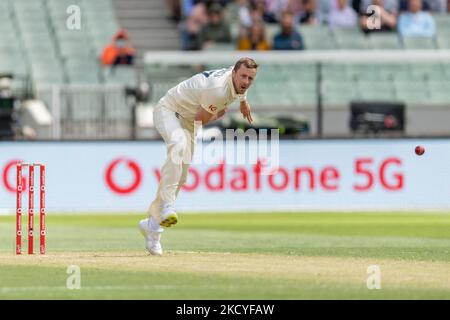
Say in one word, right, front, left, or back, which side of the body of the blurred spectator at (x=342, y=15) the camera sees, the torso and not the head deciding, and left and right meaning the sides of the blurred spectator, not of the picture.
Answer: front

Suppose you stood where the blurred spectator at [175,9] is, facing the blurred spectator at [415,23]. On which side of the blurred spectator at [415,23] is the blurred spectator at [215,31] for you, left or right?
right

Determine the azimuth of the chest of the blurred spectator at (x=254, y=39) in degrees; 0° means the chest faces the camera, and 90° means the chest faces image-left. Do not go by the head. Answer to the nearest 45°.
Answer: approximately 0°

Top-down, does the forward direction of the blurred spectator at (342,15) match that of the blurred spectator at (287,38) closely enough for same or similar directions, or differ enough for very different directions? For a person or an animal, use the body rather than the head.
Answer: same or similar directions

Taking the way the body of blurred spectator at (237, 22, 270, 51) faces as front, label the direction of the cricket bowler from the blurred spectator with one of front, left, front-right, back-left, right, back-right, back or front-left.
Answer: front

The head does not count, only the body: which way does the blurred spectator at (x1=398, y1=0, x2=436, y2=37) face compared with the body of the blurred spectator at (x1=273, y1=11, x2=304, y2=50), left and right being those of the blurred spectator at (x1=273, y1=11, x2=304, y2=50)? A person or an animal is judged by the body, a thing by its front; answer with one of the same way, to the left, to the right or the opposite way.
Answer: the same way

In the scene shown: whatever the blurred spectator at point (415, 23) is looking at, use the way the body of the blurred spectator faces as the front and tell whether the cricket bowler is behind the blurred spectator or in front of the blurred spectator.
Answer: in front

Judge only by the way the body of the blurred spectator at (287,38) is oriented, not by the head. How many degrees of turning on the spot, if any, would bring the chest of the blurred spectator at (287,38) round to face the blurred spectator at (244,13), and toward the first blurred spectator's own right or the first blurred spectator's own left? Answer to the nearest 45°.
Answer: approximately 135° to the first blurred spectator's own right

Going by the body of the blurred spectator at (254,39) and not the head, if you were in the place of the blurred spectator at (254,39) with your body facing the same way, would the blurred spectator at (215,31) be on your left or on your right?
on your right

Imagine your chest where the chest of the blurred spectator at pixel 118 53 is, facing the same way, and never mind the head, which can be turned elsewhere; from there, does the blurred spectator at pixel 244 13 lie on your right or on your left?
on your left

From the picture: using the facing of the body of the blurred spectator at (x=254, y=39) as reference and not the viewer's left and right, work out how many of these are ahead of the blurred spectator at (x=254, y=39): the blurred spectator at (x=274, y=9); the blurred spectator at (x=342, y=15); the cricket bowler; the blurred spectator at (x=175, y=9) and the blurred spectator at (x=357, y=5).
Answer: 1

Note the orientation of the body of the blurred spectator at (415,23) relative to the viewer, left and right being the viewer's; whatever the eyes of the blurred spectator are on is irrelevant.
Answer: facing the viewer

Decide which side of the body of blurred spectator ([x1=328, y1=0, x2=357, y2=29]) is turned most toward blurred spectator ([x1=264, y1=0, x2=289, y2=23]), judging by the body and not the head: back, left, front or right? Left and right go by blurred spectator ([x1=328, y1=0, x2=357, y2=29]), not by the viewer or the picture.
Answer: right

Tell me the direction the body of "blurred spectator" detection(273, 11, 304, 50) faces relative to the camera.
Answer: toward the camera

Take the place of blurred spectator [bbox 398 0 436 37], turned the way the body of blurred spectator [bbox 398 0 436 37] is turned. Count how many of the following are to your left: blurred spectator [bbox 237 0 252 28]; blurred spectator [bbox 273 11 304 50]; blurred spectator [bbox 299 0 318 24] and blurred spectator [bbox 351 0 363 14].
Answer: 0

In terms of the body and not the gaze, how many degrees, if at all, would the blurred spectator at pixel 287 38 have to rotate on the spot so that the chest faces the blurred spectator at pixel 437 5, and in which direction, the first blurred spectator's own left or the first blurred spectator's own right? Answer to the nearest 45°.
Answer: approximately 135° to the first blurred spectator's own left
